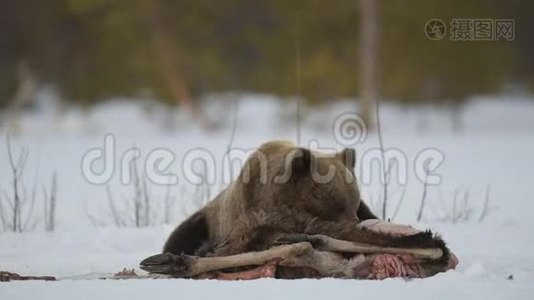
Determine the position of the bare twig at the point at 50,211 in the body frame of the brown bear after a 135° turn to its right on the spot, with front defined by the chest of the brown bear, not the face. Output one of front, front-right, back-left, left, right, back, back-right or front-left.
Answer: front-right

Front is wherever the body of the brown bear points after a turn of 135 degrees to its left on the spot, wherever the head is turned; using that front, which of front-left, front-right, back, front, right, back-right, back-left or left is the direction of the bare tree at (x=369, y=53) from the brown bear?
front

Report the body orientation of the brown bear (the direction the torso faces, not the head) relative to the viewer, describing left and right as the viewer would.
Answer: facing the viewer and to the right of the viewer
